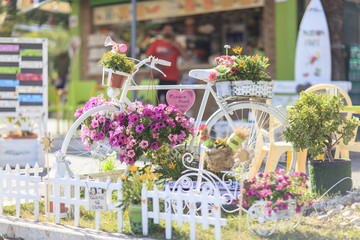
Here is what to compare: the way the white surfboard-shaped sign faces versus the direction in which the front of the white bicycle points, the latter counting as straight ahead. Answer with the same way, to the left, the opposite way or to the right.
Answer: to the left

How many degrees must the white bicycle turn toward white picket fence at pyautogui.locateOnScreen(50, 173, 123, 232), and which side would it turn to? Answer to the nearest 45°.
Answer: approximately 45° to its left

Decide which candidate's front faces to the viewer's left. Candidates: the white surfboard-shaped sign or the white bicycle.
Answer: the white bicycle

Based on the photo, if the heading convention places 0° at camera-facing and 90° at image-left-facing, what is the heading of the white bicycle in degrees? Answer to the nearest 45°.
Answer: approximately 90°

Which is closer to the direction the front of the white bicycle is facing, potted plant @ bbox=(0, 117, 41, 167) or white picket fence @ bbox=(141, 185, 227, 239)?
the potted plant

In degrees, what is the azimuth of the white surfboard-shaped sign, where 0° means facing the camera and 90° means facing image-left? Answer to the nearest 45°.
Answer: approximately 0°

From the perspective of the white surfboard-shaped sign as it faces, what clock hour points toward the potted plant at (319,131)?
The potted plant is roughly at 12 o'clock from the white surfboard-shaped sign.

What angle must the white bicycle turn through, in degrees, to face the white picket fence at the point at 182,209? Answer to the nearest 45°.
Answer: approximately 90° to its left

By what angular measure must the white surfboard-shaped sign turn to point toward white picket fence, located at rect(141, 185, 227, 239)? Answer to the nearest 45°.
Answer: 0° — it already faces it

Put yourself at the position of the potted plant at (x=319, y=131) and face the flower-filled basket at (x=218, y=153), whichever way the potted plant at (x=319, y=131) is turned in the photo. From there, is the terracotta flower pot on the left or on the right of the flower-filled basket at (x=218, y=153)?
right

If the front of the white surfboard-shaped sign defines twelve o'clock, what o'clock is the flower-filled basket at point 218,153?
The flower-filled basket is roughly at 12 o'clock from the white surfboard-shaped sign.

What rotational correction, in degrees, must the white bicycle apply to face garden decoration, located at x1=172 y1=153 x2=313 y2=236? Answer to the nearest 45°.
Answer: approximately 135° to its left

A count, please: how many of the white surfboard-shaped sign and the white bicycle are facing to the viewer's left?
1
